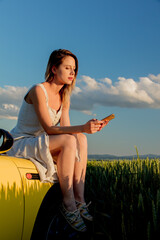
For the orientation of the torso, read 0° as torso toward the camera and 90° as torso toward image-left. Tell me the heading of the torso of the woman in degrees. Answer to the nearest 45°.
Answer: approximately 315°

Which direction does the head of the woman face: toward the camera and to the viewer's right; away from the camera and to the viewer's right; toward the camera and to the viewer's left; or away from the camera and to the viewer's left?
toward the camera and to the viewer's right
